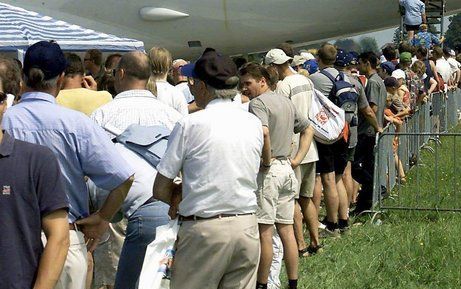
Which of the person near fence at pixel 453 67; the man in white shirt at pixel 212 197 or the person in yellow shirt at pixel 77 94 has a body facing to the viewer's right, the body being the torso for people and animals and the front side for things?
the person near fence at pixel 453 67

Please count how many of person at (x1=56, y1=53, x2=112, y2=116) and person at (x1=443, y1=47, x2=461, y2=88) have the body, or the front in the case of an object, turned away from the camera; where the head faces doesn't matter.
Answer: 1

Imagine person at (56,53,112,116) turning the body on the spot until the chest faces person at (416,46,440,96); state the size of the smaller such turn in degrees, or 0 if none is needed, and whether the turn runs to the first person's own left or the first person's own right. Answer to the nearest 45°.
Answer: approximately 45° to the first person's own right

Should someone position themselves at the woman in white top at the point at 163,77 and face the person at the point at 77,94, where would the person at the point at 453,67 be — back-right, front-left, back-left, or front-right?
back-right

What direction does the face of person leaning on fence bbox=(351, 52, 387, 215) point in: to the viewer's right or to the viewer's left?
to the viewer's left

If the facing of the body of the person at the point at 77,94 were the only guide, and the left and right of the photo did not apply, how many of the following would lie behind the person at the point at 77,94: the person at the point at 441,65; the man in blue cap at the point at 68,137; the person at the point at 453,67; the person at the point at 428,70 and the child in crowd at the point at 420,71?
1

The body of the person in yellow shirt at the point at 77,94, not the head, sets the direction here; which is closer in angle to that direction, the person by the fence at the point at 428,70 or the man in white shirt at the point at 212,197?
the person by the fence

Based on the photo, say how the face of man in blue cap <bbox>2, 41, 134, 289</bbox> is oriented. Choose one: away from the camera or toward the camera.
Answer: away from the camera

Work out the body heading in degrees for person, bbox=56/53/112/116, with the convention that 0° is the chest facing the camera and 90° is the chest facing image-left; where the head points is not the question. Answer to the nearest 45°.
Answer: approximately 180°
